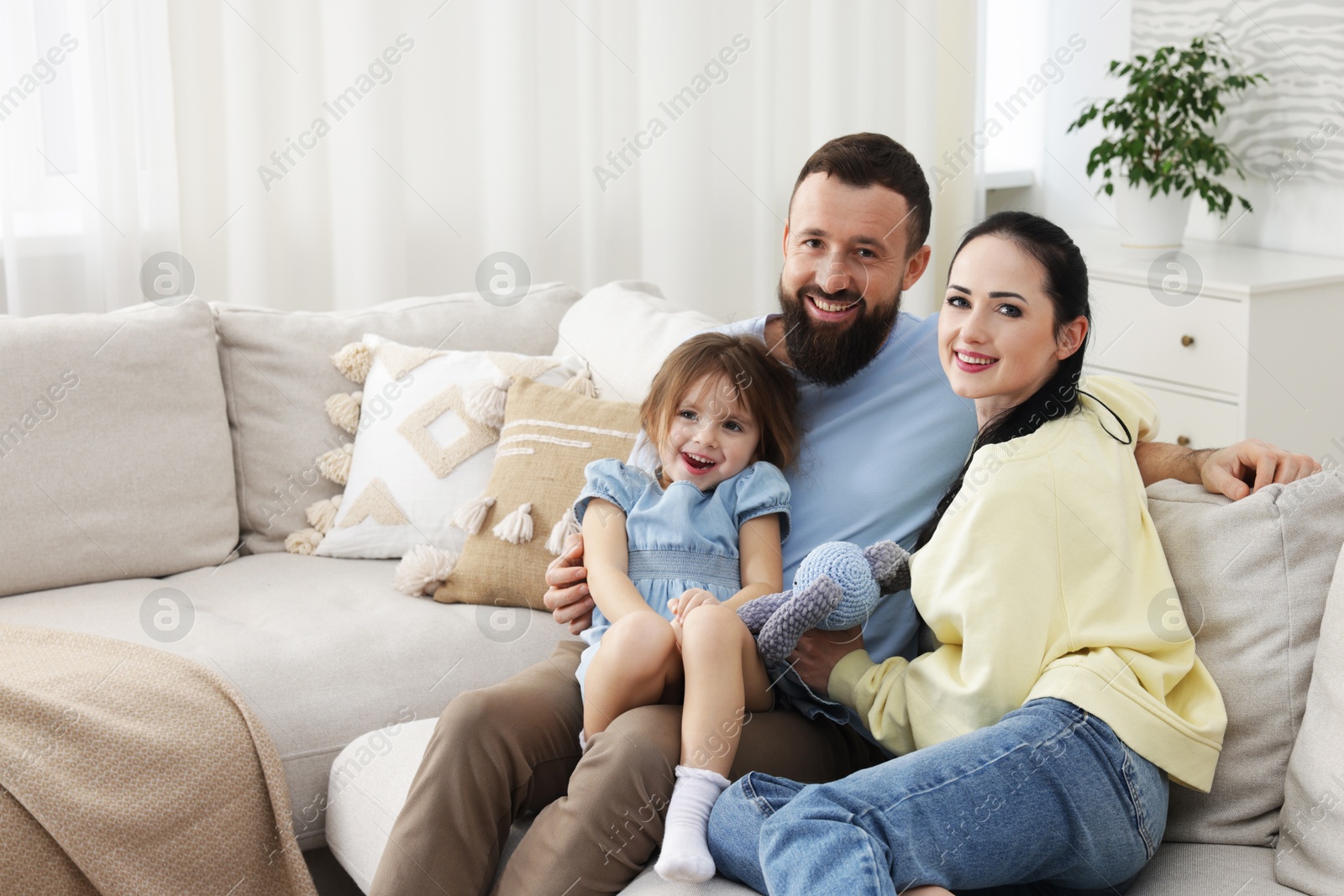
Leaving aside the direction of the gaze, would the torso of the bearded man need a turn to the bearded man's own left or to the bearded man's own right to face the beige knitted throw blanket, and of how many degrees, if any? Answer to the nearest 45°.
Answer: approximately 45° to the bearded man's own right

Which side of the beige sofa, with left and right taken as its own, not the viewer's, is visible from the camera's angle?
front

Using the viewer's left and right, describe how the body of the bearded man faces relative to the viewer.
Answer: facing the viewer and to the left of the viewer

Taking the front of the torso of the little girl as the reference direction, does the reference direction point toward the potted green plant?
no

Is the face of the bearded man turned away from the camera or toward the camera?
toward the camera

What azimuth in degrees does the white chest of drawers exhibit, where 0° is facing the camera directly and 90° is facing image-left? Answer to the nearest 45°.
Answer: approximately 45°

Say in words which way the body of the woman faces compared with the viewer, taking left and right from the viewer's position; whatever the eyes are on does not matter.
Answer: facing to the left of the viewer

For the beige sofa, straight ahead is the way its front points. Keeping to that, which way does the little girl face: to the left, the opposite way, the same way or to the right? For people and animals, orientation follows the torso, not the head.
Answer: the same way

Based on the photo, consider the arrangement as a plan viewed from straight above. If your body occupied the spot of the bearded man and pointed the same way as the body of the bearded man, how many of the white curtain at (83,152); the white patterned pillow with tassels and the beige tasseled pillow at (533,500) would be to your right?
3

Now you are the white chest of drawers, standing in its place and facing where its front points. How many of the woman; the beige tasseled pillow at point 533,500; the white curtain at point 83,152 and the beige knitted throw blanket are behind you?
0

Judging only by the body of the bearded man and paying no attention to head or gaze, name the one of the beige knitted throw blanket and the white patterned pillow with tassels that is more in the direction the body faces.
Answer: the beige knitted throw blanket

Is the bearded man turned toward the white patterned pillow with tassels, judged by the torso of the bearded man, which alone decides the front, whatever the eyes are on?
no

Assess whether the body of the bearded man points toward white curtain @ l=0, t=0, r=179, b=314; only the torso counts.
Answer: no

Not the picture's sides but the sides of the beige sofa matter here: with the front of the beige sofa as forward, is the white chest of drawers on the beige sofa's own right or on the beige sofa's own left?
on the beige sofa's own left

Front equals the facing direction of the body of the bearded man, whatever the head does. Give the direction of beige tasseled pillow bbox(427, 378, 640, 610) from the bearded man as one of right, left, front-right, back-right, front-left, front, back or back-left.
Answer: right

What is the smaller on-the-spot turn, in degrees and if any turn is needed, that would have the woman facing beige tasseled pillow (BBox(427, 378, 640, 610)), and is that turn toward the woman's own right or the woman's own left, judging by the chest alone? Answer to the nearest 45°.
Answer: approximately 45° to the woman's own right
